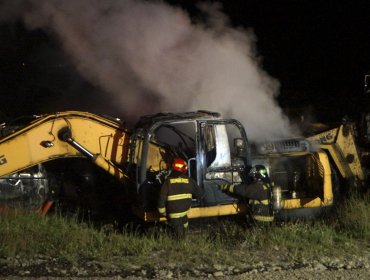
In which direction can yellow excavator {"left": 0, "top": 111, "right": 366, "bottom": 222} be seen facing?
to the viewer's left

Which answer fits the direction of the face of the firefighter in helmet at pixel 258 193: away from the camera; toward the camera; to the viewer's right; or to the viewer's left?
to the viewer's left

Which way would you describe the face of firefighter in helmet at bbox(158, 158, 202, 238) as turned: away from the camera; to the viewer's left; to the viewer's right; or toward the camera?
away from the camera
